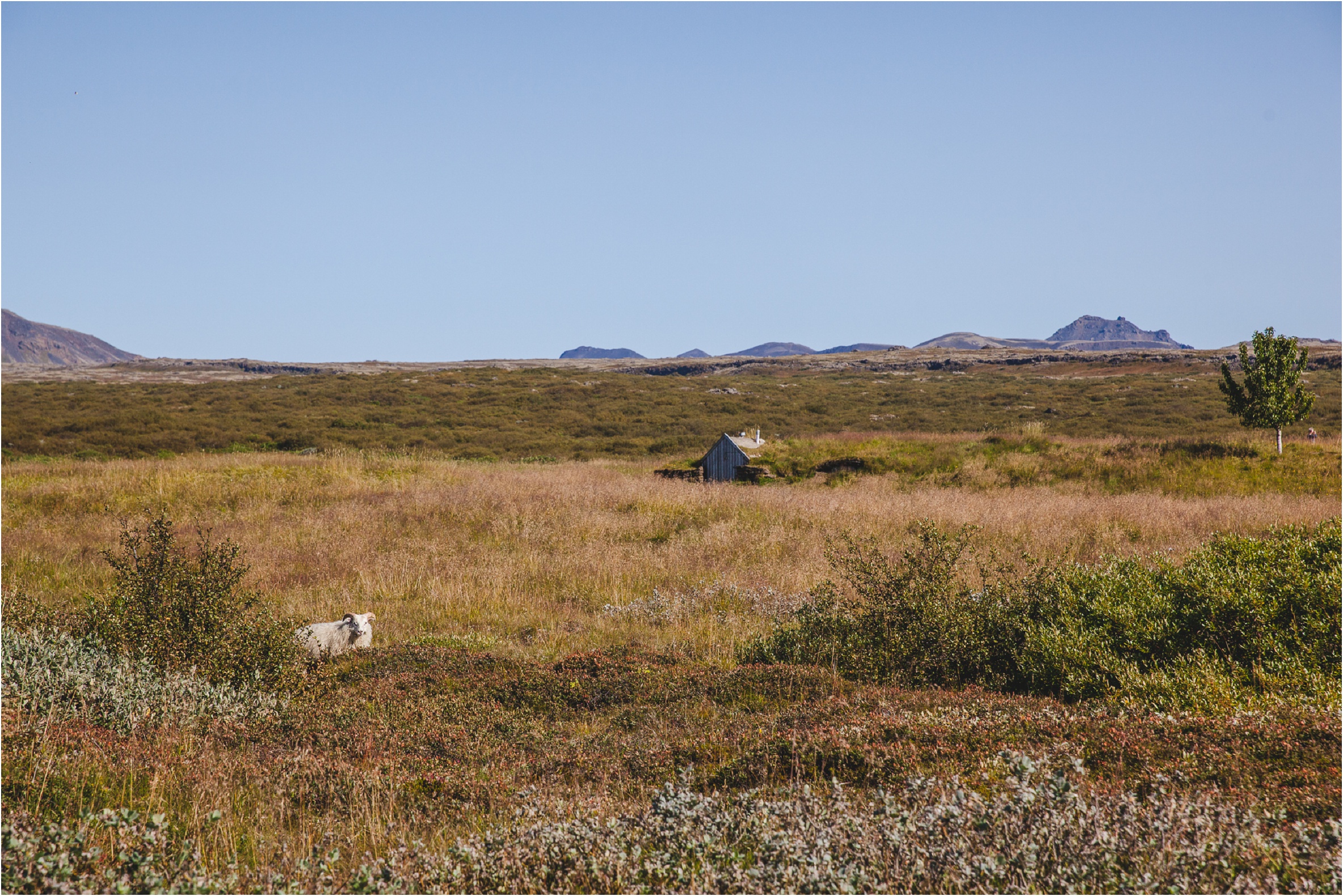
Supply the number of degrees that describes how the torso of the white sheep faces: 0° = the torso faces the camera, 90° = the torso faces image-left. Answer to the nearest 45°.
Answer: approximately 315°

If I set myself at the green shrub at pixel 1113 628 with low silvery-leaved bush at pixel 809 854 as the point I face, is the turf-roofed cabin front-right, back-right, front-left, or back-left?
back-right

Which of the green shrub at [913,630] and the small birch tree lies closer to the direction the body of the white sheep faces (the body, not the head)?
the green shrub

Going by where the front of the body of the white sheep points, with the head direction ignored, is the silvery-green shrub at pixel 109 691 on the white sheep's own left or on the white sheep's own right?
on the white sheep's own right

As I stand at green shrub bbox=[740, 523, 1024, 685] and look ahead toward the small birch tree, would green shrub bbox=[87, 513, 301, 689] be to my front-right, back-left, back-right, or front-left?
back-left

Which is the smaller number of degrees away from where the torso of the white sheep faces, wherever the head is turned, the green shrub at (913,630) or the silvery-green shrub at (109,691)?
the green shrub

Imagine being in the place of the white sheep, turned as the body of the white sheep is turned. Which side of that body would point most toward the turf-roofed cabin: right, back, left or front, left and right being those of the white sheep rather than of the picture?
left
